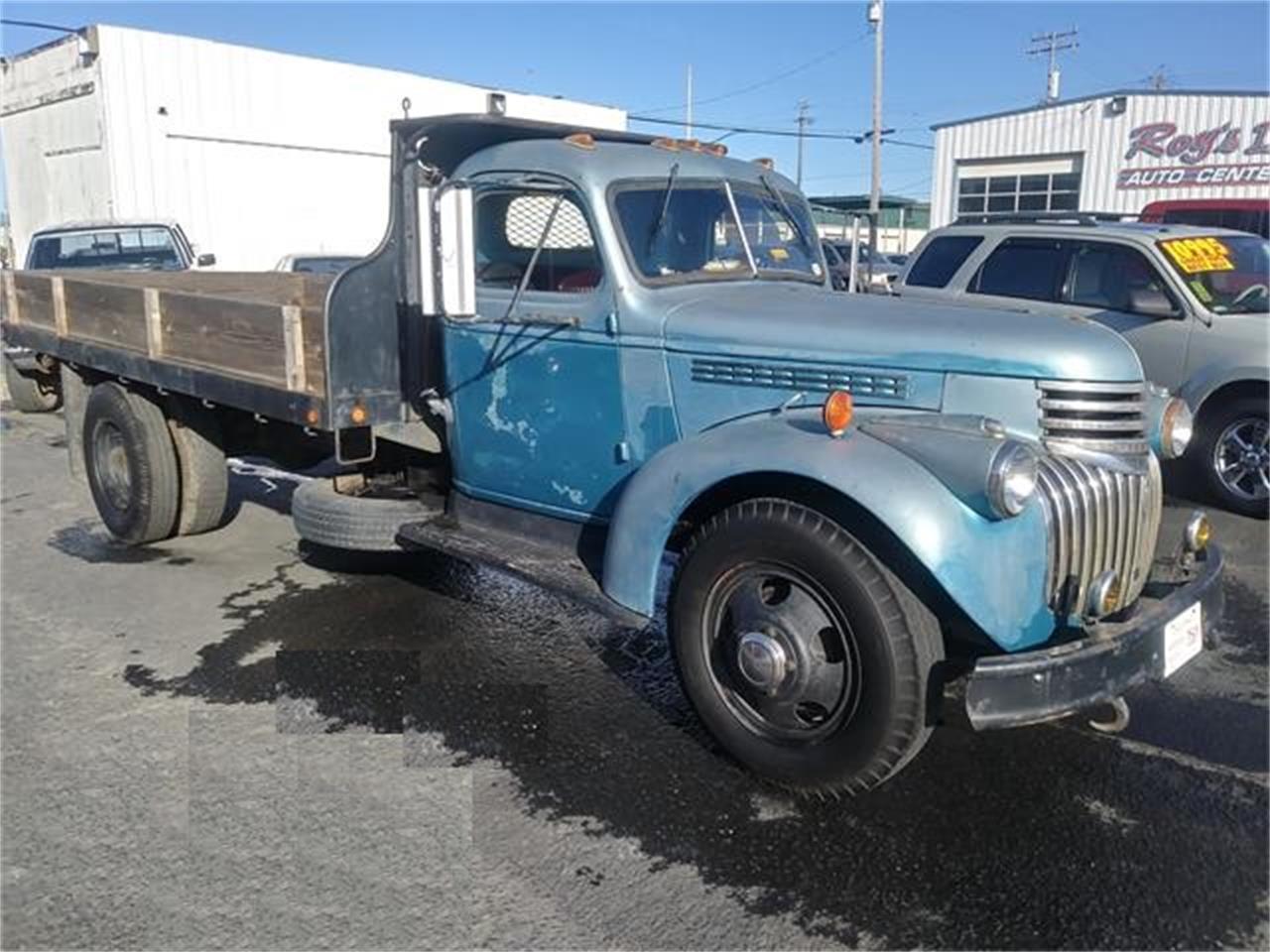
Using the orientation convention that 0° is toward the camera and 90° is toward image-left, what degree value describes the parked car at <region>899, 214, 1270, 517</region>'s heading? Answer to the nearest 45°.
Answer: approximately 315°

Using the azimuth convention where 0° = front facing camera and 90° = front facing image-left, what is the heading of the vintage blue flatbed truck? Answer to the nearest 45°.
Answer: approximately 315°

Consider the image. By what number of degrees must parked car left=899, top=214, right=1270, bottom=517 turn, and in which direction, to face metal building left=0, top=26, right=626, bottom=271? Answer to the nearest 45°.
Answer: approximately 180°

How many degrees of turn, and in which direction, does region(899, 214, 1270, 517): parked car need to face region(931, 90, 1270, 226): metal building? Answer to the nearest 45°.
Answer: approximately 135° to its left

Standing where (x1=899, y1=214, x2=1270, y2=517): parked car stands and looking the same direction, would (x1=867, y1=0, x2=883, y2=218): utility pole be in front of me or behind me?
behind

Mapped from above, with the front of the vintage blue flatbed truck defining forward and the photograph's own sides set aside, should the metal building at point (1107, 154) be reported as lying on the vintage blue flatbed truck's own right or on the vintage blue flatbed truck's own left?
on the vintage blue flatbed truck's own left

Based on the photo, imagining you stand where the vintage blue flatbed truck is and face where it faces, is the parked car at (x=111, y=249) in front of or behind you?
behind
